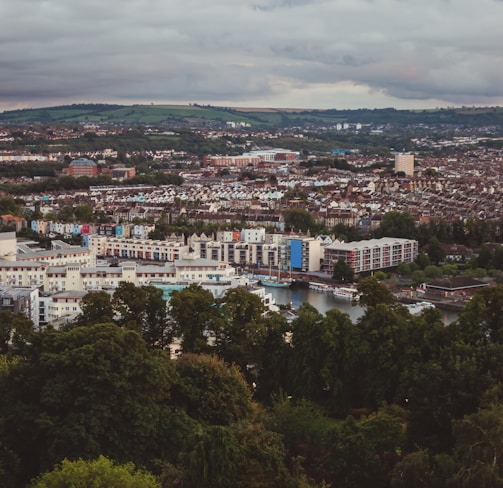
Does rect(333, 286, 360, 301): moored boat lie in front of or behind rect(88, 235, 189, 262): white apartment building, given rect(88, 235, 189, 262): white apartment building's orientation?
in front

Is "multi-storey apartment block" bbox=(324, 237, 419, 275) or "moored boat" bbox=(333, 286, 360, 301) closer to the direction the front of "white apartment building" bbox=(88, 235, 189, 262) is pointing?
the moored boat

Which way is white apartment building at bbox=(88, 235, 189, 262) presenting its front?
toward the camera

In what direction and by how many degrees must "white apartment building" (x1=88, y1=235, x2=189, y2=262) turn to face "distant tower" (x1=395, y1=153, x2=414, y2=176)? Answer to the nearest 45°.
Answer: approximately 135° to its left

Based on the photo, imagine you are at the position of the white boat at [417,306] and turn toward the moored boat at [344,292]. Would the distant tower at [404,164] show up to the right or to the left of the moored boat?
right

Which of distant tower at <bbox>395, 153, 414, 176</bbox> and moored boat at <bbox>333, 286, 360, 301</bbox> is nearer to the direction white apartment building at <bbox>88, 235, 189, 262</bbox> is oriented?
the moored boat

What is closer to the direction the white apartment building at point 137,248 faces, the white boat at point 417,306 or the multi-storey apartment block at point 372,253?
the white boat

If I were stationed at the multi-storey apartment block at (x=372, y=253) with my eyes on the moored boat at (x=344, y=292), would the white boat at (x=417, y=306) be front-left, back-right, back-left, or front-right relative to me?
front-left

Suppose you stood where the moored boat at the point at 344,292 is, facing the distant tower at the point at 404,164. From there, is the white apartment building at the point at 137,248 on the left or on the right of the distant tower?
left

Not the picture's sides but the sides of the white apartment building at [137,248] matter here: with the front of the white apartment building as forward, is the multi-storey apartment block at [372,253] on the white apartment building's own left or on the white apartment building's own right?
on the white apartment building's own left

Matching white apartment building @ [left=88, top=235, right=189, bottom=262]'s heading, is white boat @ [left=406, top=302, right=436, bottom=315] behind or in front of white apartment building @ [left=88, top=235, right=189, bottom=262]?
in front
